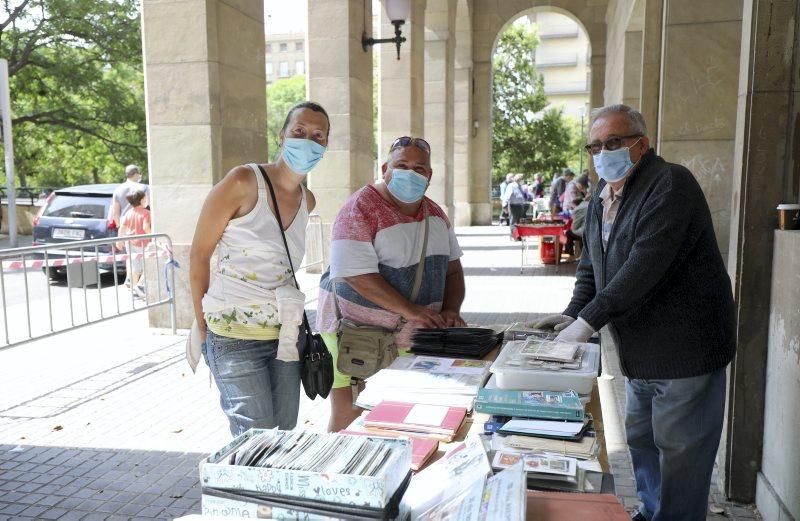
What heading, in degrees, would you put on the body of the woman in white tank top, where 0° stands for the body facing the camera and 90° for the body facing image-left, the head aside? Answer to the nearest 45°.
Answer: approximately 315°

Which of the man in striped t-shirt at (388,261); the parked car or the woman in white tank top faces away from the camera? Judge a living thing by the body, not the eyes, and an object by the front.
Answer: the parked car

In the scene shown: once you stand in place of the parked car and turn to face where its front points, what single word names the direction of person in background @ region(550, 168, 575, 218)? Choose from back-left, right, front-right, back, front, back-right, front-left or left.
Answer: right

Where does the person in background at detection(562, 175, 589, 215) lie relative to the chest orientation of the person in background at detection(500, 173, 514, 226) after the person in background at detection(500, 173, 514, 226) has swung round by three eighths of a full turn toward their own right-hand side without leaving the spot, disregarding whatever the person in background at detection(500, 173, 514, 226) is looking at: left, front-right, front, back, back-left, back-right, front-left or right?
front-left

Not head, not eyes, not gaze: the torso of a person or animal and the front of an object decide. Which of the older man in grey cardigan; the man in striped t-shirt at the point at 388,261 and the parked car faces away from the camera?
the parked car

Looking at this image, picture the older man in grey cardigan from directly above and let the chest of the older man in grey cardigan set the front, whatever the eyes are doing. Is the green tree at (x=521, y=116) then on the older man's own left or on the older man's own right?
on the older man's own right

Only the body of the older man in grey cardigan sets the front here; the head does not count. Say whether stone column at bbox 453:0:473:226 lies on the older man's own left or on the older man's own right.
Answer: on the older man's own right

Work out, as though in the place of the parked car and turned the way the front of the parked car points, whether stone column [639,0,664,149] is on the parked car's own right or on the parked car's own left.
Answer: on the parked car's own right

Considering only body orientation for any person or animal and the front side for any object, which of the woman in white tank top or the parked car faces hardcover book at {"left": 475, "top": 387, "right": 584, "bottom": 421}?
the woman in white tank top

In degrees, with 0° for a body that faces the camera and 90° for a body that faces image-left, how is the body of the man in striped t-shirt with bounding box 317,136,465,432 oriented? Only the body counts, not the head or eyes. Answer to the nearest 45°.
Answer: approximately 315°
